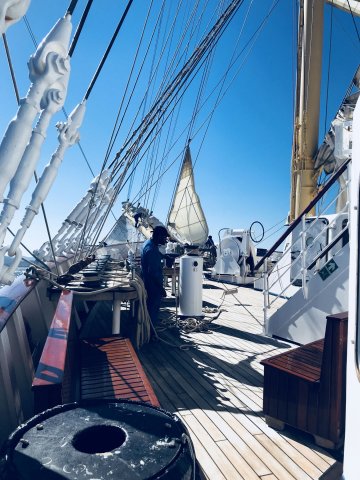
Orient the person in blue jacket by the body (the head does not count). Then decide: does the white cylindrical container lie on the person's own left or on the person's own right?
on the person's own left

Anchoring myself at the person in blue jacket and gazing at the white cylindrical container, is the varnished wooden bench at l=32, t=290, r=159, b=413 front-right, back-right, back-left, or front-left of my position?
back-right
